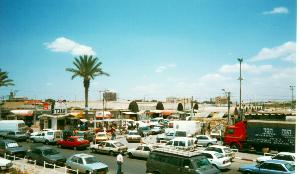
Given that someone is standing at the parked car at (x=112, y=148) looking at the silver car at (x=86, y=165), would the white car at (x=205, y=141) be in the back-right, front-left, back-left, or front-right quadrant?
back-left

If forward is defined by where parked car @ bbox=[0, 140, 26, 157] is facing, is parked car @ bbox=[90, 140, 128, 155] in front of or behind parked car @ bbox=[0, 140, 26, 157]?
in front

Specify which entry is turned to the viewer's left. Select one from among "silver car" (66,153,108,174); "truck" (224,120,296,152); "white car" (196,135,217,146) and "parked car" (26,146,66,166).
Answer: the truck

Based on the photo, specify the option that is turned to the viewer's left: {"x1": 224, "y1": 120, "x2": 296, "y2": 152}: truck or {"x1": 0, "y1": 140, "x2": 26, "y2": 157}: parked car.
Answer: the truck

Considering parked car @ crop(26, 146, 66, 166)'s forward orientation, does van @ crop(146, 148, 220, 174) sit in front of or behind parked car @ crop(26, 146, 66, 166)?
in front

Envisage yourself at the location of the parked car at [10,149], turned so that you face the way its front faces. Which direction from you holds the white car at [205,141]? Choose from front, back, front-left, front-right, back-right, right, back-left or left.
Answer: front-left

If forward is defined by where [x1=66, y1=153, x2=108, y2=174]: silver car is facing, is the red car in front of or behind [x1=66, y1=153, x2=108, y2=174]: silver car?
behind

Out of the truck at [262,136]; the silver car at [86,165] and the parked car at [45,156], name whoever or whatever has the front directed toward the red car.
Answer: the truck

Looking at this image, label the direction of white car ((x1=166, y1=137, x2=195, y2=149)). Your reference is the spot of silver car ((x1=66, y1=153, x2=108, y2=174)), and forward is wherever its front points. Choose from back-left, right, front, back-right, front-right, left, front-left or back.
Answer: left
